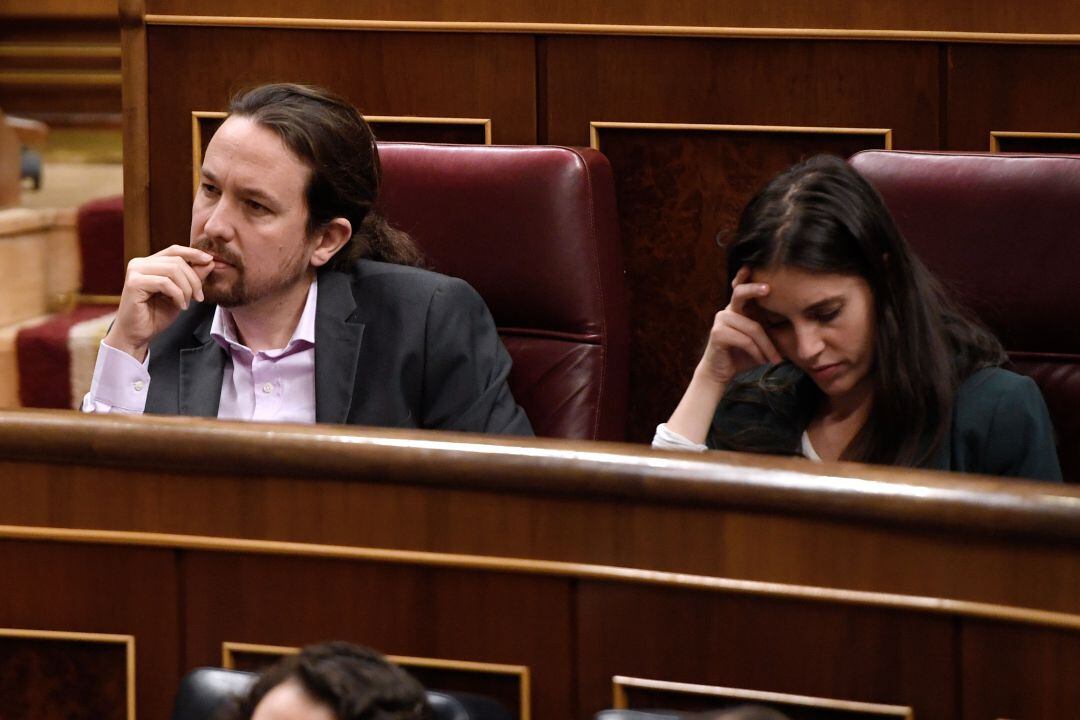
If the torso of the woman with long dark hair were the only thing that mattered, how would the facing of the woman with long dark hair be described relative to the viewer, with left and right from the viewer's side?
facing the viewer and to the left of the viewer

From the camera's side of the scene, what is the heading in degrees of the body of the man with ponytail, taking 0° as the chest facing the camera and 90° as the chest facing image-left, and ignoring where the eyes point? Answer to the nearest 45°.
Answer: approximately 45°

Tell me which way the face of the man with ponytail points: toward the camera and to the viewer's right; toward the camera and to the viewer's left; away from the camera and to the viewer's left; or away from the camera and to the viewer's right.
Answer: toward the camera and to the viewer's left

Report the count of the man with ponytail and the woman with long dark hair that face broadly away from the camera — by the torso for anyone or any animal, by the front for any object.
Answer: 0

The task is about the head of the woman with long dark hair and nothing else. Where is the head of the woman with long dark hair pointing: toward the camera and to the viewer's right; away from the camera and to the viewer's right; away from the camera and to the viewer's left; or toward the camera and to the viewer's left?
toward the camera and to the viewer's left
